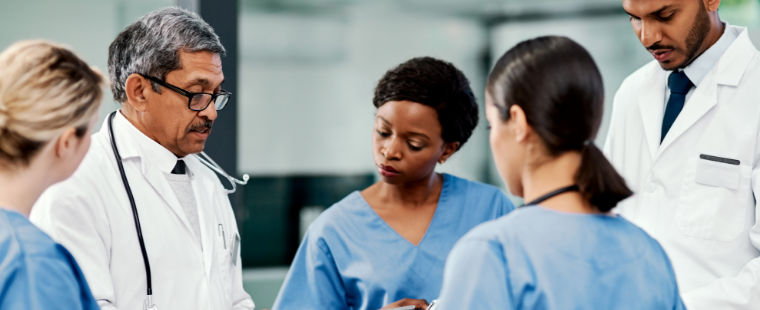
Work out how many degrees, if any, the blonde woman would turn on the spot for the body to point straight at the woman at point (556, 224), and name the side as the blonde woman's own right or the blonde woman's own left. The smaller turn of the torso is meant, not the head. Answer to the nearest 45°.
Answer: approximately 90° to the blonde woman's own right

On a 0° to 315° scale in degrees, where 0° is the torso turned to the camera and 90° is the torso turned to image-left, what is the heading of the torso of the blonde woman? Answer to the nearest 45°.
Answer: approximately 225°

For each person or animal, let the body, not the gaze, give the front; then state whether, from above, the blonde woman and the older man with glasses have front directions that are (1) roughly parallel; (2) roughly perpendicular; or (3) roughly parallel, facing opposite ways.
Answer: roughly perpendicular

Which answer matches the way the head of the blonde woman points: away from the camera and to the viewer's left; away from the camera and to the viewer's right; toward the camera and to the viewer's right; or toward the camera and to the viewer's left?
away from the camera and to the viewer's right

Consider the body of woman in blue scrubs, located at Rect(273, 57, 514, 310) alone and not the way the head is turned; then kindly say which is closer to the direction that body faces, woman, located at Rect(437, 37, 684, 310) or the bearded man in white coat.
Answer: the woman

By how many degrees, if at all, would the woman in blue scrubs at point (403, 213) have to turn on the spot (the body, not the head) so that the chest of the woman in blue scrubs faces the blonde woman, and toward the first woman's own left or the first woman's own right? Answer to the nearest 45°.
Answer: approximately 45° to the first woman's own right

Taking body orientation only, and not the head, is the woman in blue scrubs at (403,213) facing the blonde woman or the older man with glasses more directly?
the blonde woman

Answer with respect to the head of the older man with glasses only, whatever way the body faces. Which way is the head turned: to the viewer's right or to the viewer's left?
to the viewer's right

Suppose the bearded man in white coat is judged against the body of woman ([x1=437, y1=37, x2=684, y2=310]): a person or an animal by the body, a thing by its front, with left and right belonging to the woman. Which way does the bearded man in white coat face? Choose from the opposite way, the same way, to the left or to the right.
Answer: to the left

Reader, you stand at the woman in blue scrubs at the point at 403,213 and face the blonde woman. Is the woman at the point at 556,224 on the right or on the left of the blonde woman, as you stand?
left

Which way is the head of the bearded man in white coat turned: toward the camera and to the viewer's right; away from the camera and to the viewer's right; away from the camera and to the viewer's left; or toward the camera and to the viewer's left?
toward the camera and to the viewer's left

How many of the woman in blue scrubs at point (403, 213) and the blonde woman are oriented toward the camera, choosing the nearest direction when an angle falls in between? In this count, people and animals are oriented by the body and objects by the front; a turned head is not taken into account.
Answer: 1

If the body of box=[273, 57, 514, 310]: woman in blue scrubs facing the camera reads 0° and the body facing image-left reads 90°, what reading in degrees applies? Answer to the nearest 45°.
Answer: approximately 0°

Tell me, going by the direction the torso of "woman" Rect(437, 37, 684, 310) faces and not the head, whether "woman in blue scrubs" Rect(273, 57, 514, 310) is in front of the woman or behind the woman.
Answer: in front

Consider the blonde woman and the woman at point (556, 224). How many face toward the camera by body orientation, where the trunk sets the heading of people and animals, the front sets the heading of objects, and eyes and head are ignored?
0
